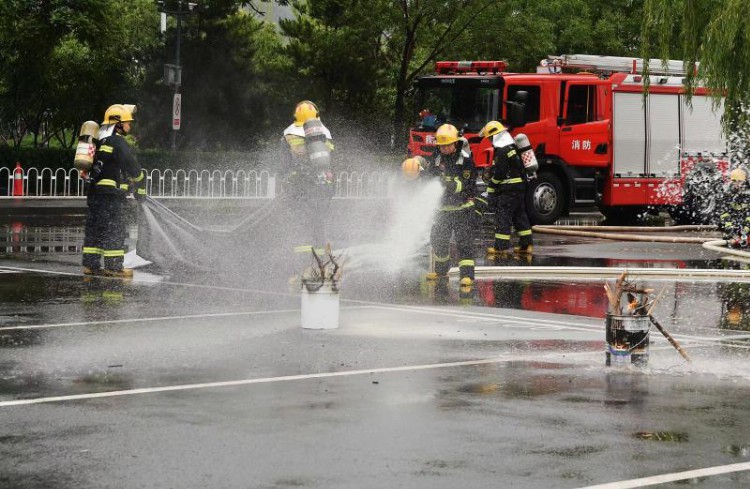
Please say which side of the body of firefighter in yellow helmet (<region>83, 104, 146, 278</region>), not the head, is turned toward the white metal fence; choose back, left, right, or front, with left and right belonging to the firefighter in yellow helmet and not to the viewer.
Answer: left

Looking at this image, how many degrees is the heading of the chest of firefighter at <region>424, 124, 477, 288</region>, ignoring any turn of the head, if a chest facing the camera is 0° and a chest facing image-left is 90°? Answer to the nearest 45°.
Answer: approximately 45°

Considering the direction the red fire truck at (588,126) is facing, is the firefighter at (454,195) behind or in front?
in front

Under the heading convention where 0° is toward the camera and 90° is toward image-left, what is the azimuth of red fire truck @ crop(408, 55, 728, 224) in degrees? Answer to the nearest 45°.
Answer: approximately 45°

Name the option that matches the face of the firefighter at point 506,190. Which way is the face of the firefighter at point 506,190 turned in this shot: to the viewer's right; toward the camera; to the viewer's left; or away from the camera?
to the viewer's left

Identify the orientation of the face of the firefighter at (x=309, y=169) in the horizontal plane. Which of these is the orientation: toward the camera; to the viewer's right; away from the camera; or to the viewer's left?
away from the camera

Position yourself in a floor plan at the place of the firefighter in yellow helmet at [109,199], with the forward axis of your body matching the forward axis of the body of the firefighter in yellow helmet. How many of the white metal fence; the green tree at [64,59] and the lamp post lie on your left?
3

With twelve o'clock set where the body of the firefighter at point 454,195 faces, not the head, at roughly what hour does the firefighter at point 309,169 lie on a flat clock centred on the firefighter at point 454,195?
the firefighter at point 309,169 is roughly at 1 o'clock from the firefighter at point 454,195.

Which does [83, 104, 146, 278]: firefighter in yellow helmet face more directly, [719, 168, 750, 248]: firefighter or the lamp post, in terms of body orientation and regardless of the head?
the firefighter

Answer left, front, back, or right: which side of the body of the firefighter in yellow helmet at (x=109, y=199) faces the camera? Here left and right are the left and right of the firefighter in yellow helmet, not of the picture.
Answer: right

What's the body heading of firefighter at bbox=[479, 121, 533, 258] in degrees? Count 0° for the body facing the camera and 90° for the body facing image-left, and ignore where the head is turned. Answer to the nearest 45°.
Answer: approximately 90°

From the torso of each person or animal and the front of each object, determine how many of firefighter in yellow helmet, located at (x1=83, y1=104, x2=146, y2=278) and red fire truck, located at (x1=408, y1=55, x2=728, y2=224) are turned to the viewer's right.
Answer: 1
